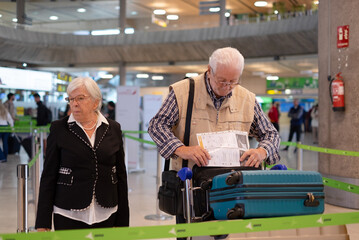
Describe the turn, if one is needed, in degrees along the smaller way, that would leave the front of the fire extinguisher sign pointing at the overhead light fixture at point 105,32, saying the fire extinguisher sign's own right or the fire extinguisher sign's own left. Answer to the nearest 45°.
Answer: approximately 90° to the fire extinguisher sign's own right

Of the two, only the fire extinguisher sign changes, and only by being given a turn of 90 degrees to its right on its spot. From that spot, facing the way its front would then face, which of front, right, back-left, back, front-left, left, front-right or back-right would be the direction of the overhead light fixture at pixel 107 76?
front

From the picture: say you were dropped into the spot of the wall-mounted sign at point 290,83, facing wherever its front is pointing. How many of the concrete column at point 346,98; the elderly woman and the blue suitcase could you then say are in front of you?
3

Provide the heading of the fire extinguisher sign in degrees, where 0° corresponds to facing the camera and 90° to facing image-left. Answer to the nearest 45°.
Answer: approximately 45°

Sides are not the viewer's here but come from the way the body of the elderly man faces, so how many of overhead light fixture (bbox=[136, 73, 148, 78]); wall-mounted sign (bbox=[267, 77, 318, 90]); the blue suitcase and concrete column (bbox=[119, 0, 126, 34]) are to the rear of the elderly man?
3

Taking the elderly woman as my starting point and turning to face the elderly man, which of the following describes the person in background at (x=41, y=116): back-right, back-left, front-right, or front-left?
back-left

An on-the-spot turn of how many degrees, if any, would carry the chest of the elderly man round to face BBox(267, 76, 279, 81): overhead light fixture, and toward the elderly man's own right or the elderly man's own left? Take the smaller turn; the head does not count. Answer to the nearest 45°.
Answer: approximately 180°

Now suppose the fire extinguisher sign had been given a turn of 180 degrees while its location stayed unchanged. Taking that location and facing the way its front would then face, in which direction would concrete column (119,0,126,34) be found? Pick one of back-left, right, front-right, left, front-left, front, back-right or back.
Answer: left

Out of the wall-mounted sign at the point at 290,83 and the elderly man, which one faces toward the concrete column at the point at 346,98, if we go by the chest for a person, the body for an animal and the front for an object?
the wall-mounted sign

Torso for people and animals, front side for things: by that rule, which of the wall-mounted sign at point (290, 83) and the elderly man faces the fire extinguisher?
the wall-mounted sign

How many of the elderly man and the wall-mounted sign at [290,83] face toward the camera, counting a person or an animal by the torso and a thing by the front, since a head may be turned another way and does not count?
2

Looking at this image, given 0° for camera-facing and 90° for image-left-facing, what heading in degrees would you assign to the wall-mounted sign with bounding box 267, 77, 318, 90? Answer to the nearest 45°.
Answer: approximately 0°

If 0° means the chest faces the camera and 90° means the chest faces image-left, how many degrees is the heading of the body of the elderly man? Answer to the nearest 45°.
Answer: approximately 0°
